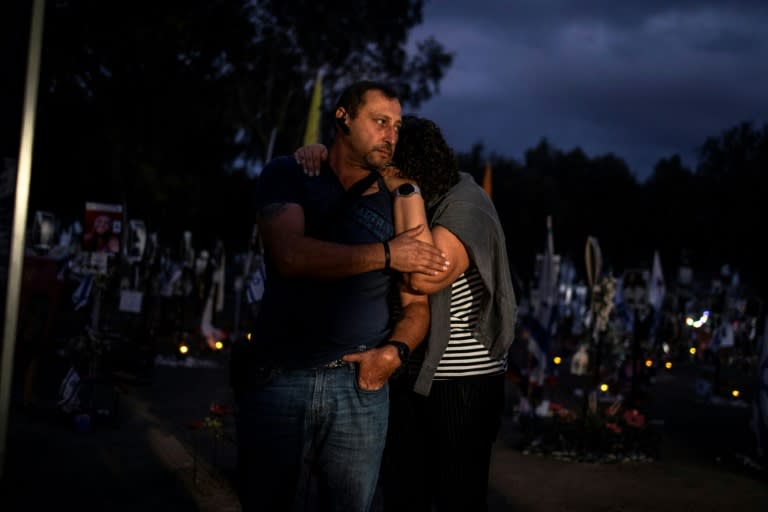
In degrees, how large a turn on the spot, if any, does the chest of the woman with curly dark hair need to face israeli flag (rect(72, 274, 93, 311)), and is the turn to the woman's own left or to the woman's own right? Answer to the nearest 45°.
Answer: approximately 45° to the woman's own right

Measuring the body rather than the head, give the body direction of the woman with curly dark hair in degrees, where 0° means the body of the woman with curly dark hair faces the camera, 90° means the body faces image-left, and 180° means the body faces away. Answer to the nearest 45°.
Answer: approximately 90°

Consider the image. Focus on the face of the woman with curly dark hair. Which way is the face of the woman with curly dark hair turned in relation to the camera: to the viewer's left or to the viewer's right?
to the viewer's left

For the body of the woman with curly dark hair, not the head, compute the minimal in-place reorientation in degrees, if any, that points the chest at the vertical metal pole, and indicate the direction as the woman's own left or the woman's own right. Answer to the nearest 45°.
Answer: approximately 45° to the woman's own left
